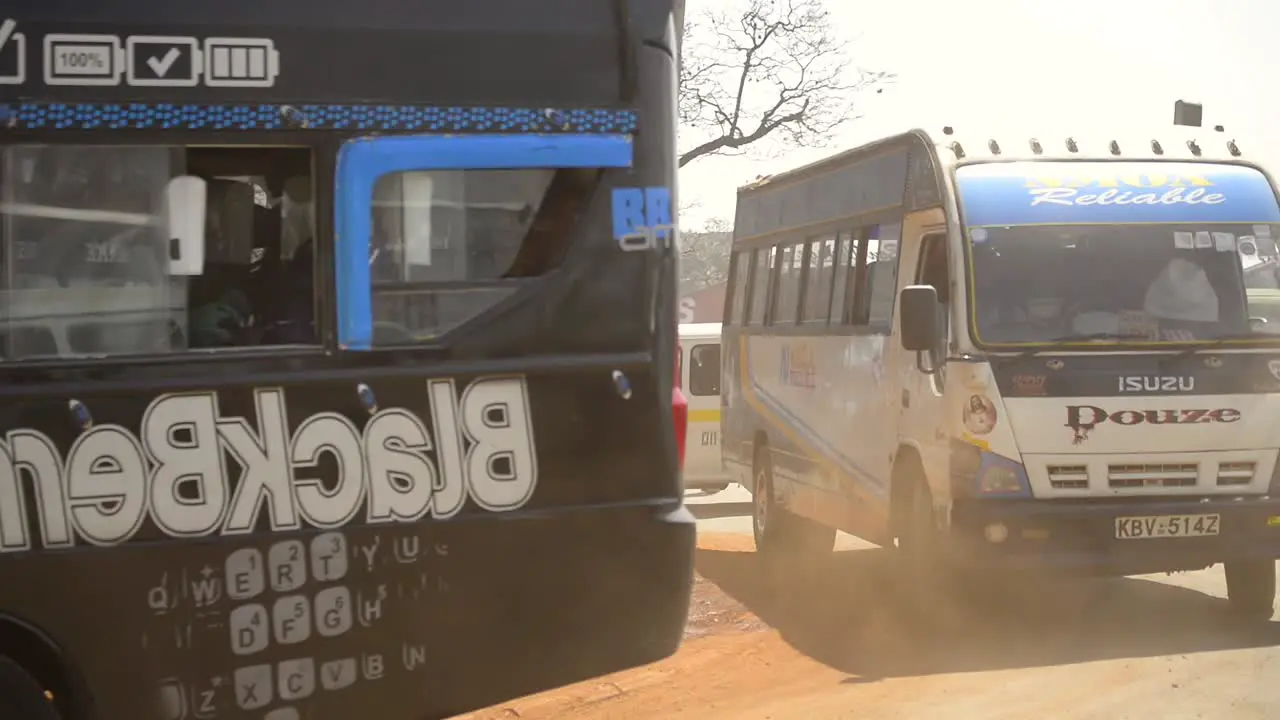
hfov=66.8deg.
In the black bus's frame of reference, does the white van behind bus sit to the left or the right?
on its right
